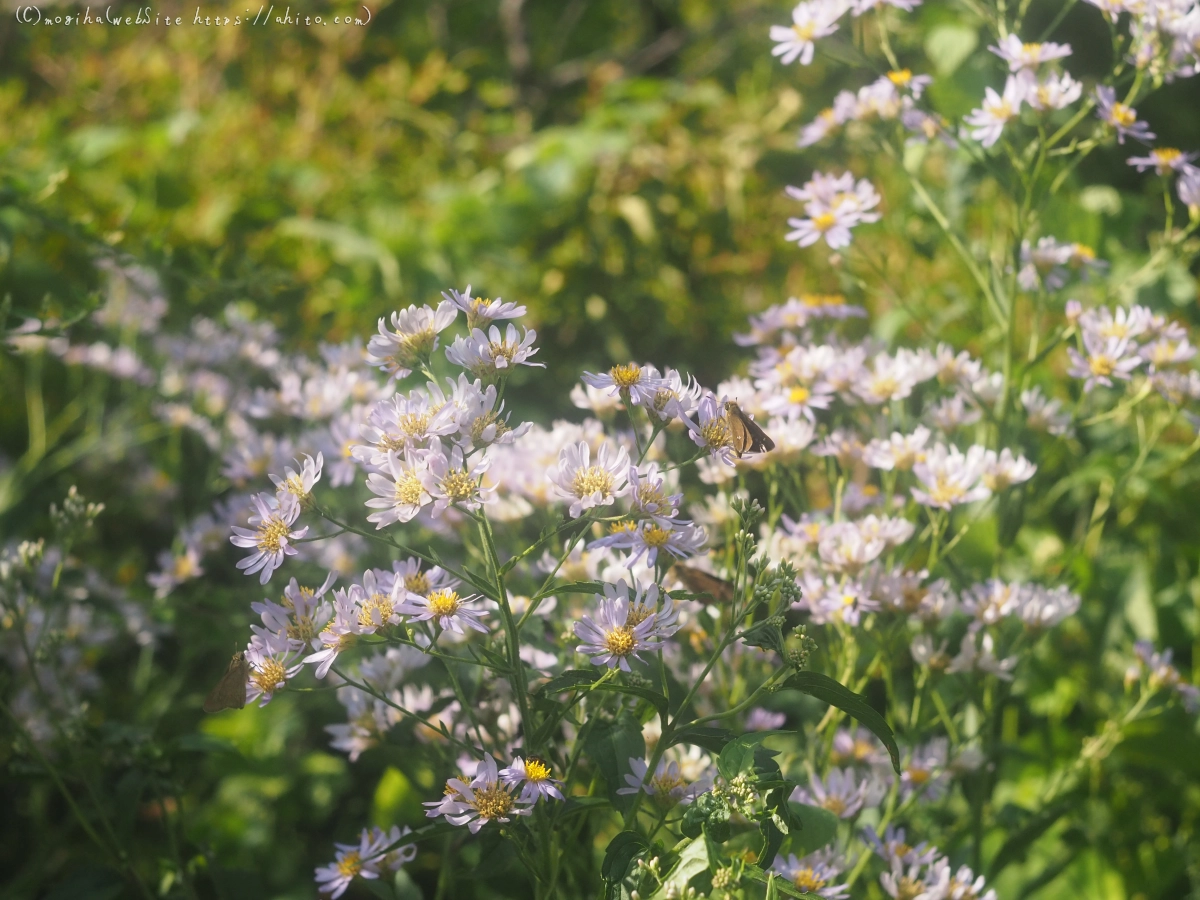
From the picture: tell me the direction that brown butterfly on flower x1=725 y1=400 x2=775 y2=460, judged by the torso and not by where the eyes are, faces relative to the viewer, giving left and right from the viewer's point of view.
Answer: facing to the left of the viewer

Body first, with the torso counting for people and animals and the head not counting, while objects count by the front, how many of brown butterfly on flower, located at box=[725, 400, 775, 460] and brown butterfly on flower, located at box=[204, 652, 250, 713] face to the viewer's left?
1

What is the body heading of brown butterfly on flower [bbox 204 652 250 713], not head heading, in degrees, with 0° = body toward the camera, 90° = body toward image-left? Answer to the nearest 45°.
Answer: approximately 270°

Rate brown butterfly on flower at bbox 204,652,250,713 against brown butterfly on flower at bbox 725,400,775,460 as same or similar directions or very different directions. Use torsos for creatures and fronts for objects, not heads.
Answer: very different directions
